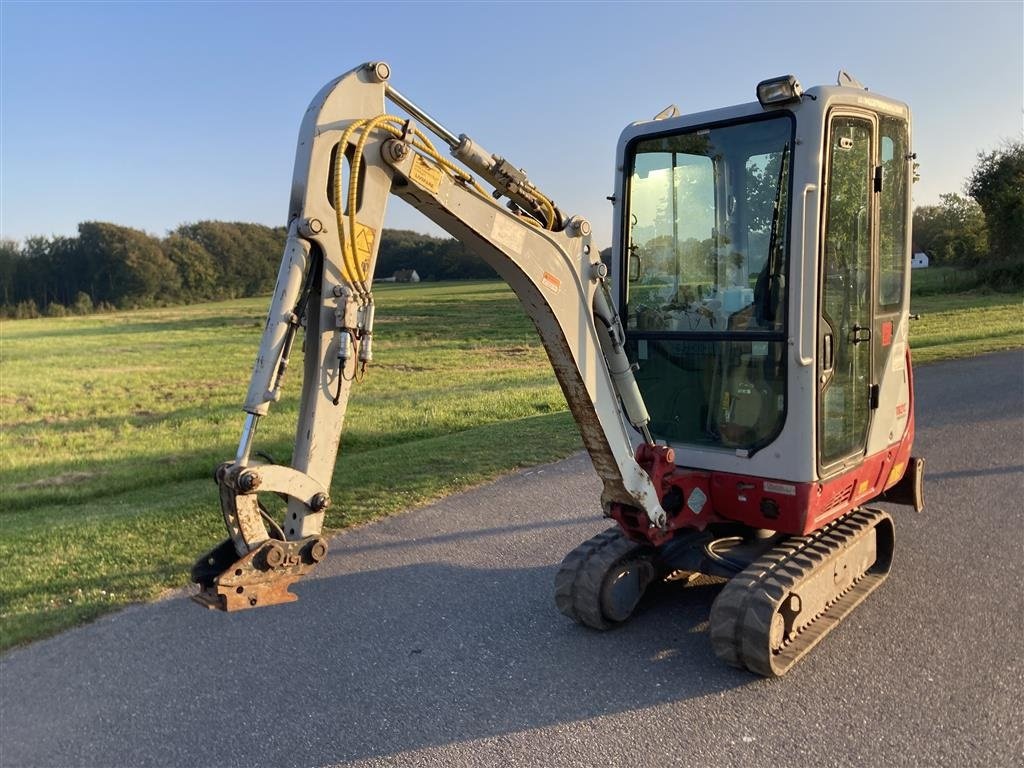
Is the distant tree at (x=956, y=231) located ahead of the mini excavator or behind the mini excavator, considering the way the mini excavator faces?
behind

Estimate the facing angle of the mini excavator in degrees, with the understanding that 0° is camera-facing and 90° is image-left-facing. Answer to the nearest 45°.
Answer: approximately 45°

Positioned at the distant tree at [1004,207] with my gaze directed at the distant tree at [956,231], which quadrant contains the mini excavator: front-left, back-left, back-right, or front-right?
back-left

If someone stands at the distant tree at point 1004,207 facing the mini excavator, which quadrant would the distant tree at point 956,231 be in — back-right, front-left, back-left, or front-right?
back-right

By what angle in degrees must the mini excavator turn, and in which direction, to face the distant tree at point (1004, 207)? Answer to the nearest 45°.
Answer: approximately 180°
